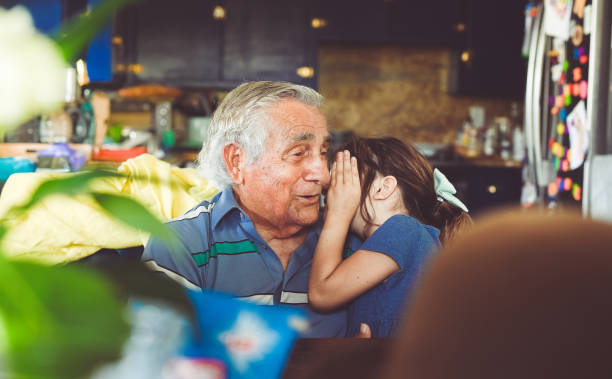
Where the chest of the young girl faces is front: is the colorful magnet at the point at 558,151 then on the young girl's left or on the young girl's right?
on the young girl's right

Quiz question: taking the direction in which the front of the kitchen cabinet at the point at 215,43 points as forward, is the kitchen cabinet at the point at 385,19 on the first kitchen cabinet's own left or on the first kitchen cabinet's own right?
on the first kitchen cabinet's own left

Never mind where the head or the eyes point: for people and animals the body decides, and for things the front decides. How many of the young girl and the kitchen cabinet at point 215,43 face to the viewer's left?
1

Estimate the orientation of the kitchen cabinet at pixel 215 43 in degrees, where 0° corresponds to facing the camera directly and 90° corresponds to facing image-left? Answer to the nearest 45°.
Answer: approximately 0°

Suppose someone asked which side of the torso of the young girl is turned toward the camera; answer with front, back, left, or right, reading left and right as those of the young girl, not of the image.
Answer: left

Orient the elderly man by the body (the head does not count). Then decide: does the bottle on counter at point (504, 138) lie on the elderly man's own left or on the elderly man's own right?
on the elderly man's own left

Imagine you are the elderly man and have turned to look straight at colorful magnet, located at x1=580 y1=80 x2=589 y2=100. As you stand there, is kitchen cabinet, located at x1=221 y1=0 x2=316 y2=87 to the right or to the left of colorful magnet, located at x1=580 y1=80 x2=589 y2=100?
left

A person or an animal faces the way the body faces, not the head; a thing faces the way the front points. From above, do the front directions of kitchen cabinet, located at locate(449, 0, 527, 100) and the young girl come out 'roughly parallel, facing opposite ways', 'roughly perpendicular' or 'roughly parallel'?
roughly perpendicular

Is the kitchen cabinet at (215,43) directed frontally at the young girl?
yes
